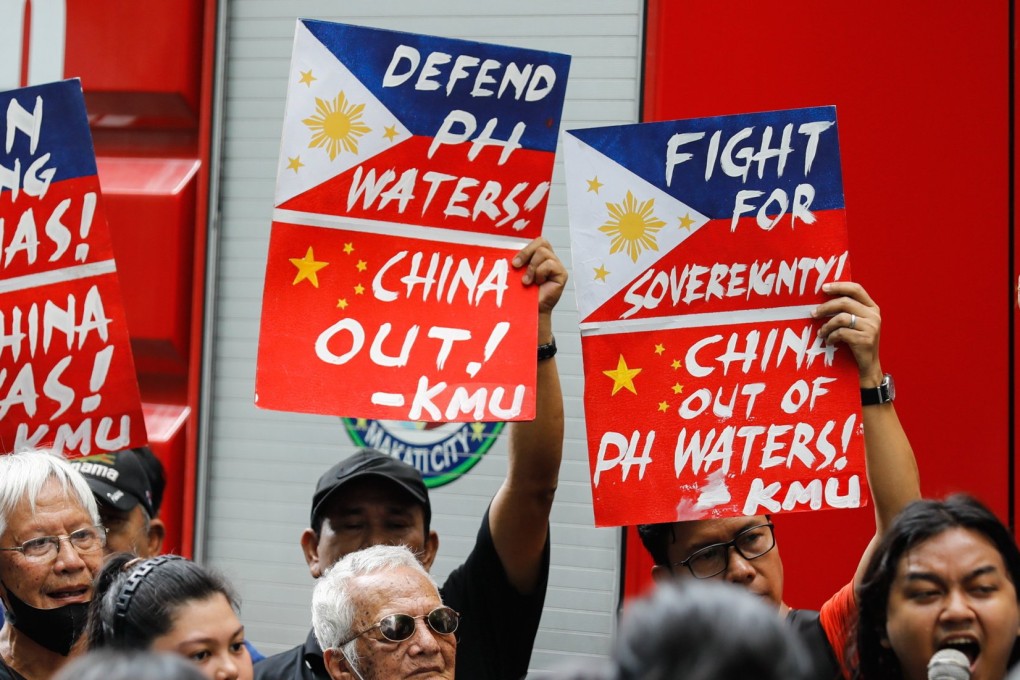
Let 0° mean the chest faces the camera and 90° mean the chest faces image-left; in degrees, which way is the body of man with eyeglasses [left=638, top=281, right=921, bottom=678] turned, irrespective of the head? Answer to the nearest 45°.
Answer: approximately 315°

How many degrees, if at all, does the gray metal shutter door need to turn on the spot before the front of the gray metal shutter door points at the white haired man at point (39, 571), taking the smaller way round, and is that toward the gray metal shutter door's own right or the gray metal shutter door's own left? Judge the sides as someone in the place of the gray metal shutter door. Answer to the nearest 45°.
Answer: approximately 45° to the gray metal shutter door's own right

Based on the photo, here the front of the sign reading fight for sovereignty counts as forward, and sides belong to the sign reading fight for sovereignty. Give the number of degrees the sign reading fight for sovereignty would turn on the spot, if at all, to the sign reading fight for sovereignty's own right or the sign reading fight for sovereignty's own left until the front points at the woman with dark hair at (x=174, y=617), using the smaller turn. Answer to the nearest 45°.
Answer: approximately 45° to the sign reading fight for sovereignty's own right

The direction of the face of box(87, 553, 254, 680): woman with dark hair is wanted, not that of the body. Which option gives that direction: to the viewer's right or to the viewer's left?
to the viewer's right

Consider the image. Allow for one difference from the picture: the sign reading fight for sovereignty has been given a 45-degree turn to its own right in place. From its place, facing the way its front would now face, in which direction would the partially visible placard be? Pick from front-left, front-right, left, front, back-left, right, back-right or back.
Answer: front-right

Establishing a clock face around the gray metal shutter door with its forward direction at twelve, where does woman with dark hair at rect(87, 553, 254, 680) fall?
The woman with dark hair is roughly at 12 o'clock from the gray metal shutter door.

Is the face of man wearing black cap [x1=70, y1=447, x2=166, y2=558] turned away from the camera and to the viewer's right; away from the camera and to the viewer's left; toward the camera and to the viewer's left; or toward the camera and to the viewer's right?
toward the camera and to the viewer's left

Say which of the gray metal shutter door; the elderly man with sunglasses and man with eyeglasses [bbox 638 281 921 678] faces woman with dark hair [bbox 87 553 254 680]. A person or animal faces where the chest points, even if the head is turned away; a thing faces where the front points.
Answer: the gray metal shutter door
